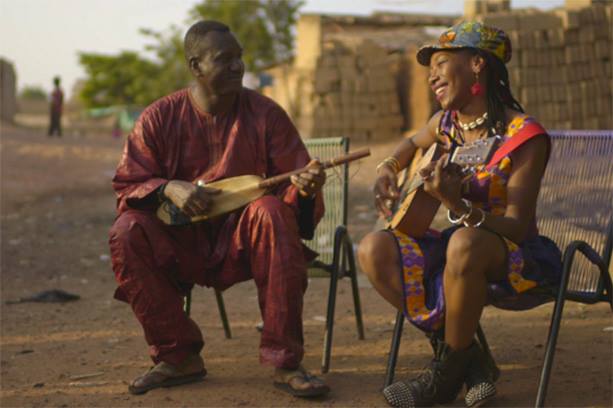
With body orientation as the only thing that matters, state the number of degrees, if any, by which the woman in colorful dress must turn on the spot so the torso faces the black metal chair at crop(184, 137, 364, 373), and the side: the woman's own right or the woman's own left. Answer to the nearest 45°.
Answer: approximately 90° to the woman's own right

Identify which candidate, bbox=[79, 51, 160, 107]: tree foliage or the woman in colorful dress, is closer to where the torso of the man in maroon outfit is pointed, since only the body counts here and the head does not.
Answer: the woman in colorful dress

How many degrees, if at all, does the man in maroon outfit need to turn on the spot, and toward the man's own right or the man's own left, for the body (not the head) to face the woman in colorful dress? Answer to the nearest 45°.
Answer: approximately 45° to the man's own left

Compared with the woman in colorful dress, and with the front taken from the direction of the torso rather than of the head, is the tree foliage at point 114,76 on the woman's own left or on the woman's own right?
on the woman's own right

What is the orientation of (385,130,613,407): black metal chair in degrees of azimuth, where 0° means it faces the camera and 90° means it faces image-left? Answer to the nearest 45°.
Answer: approximately 45°

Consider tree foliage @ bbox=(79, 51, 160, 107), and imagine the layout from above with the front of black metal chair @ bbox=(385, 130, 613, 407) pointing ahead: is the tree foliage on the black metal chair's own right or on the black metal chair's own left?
on the black metal chair's own right

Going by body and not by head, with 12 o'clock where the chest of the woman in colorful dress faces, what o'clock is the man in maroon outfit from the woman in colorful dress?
The man in maroon outfit is roughly at 2 o'clock from the woman in colorful dress.

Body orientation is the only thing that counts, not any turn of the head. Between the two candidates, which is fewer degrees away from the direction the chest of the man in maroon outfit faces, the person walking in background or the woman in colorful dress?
the woman in colorful dress

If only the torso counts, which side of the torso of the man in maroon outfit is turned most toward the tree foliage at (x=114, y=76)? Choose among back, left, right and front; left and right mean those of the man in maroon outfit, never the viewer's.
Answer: back

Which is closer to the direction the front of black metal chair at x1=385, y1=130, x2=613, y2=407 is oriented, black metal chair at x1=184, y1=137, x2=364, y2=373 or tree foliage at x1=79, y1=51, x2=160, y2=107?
the black metal chair
